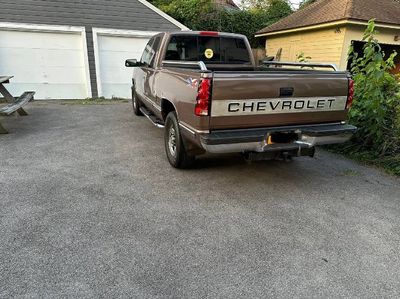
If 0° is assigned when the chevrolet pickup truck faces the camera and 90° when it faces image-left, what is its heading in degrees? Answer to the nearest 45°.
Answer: approximately 135°

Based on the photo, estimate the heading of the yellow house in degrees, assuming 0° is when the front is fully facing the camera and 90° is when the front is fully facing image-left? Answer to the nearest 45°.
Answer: approximately 315°

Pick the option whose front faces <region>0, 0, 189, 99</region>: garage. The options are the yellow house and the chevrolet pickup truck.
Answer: the chevrolet pickup truck

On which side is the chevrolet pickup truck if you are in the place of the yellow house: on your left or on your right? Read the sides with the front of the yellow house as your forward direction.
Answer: on your right

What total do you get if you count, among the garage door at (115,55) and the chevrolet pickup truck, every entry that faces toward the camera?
1

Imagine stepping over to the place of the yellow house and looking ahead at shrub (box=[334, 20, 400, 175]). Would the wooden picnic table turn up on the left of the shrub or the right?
right

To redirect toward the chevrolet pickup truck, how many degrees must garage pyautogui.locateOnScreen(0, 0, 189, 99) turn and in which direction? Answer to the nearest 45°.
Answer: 0° — it already faces it

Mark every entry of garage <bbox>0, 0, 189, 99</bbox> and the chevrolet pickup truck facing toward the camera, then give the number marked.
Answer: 1

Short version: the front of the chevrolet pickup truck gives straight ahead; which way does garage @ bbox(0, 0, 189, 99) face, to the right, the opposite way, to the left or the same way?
the opposite way

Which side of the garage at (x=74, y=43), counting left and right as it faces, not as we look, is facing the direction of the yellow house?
left

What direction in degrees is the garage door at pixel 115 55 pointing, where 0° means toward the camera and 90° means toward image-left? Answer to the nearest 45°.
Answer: approximately 0°

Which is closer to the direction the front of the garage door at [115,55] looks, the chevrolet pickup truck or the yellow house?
the chevrolet pickup truck
